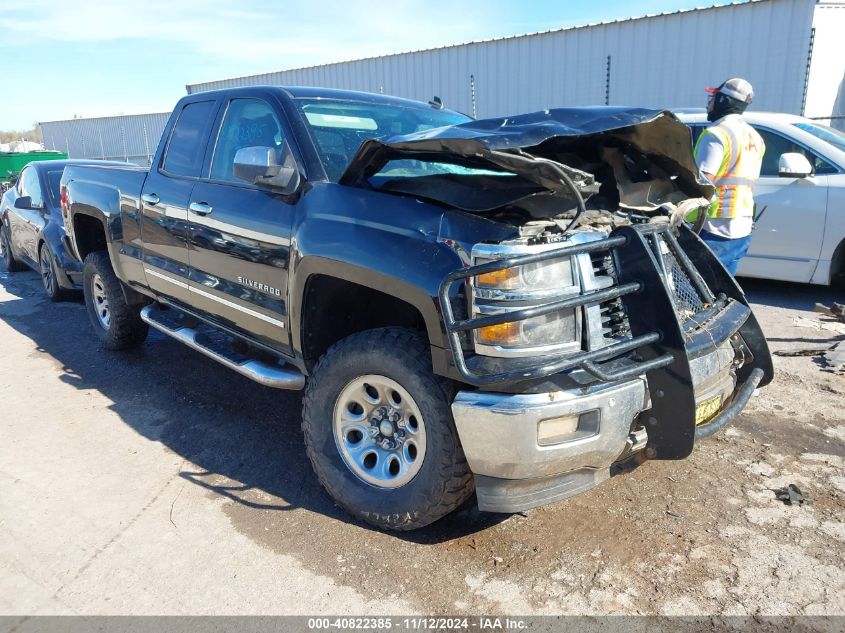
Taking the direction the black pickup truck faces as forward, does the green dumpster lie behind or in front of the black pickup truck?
behind

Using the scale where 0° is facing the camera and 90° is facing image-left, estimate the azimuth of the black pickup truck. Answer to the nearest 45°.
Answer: approximately 315°

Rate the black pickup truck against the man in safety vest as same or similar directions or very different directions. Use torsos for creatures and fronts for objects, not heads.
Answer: very different directions

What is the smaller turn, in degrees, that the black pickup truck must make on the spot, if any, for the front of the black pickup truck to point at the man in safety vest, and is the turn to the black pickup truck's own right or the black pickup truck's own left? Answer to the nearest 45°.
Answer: approximately 90° to the black pickup truck's own left

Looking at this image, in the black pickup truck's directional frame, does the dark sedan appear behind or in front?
behind

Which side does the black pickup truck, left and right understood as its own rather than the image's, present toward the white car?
left

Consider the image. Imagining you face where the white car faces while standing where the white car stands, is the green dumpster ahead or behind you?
behind
